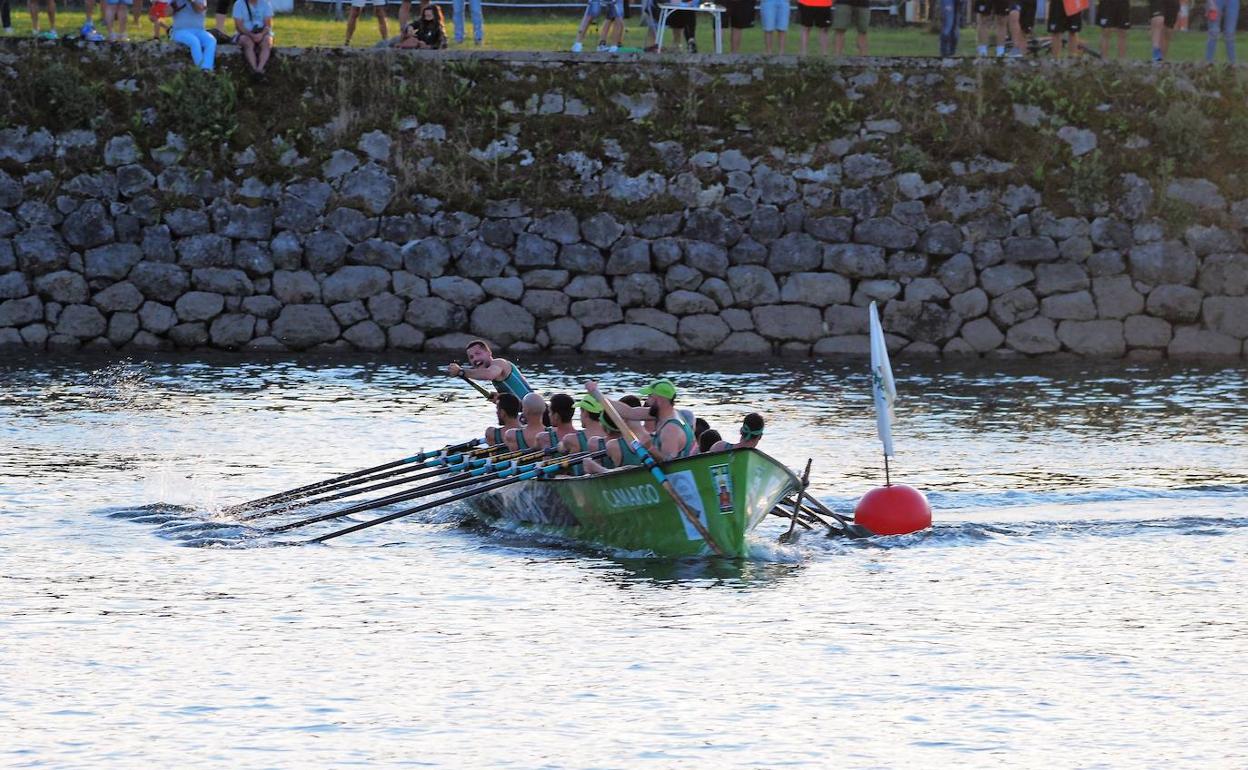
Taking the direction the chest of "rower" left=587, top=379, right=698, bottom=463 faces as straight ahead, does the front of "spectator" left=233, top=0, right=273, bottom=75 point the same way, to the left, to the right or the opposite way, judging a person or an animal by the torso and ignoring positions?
to the left

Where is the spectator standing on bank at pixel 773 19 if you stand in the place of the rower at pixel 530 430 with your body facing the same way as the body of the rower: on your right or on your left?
on your right

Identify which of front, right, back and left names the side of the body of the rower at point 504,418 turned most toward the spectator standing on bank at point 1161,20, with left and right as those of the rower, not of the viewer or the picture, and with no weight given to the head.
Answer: right

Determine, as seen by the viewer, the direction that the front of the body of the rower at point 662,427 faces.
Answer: to the viewer's left

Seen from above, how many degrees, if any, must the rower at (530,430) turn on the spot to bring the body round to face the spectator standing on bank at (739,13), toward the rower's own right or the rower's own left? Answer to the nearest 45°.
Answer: approximately 45° to the rower's own right

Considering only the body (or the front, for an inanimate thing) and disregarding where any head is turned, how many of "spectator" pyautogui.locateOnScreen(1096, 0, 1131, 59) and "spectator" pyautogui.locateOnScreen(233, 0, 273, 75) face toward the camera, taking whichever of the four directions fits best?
2

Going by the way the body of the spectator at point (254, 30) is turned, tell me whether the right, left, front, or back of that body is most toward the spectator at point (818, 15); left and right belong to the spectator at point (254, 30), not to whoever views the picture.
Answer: left
